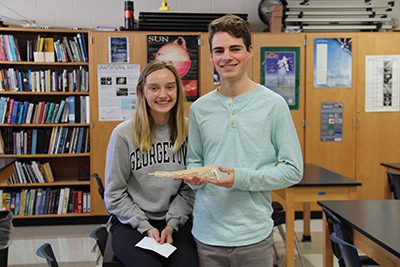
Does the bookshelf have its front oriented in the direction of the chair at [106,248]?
yes

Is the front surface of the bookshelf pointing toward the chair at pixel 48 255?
yes

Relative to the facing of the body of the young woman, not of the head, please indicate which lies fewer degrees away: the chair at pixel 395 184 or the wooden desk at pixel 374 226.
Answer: the wooden desk

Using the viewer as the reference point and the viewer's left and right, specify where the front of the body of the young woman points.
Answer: facing the viewer and to the right of the viewer

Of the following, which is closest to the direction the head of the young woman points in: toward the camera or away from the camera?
toward the camera

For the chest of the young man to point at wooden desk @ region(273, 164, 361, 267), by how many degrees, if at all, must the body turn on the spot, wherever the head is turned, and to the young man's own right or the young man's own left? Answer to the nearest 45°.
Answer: approximately 180°

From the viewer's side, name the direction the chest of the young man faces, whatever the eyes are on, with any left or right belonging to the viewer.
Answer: facing the viewer

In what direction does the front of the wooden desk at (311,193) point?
toward the camera

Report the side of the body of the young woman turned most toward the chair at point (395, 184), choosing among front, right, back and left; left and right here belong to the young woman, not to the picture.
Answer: left
